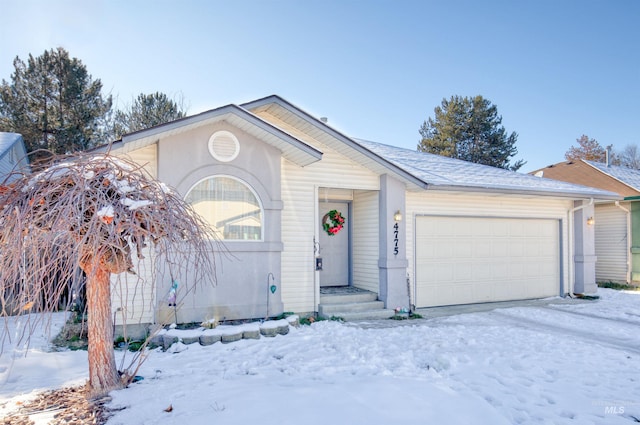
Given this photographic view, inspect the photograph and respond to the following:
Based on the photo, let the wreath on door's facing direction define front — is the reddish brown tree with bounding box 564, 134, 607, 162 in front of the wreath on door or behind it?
behind

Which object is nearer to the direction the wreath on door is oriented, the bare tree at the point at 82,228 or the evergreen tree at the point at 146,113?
the bare tree

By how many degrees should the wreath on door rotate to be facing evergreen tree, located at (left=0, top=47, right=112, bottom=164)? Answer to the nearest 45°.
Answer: approximately 135° to its right

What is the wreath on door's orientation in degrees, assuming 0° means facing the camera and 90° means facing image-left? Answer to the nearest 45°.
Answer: approximately 0°

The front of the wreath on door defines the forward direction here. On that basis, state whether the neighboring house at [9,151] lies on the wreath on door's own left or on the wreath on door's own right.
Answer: on the wreath on door's own right

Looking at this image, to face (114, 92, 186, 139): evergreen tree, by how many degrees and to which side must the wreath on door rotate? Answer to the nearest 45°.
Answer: approximately 135° to its right
